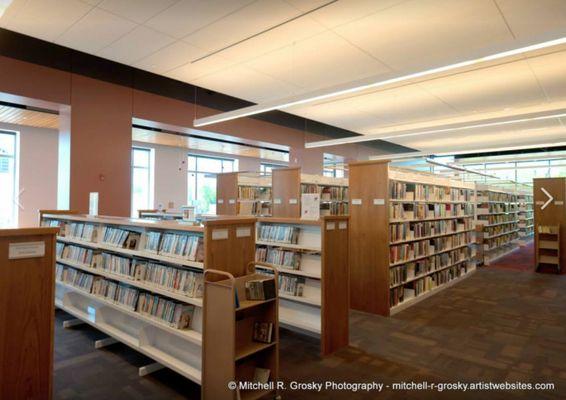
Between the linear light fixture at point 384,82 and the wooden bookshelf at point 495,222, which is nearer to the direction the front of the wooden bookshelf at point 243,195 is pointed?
the linear light fixture

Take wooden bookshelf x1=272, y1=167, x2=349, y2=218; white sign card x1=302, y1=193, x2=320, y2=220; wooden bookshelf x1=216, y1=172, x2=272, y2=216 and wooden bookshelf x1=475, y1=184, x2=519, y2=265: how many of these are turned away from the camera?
0

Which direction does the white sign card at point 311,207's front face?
toward the camera

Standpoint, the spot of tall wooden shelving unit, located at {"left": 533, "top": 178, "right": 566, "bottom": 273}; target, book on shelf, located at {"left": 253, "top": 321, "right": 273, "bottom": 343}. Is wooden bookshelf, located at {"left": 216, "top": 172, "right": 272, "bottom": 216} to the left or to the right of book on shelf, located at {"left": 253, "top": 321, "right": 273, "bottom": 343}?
right

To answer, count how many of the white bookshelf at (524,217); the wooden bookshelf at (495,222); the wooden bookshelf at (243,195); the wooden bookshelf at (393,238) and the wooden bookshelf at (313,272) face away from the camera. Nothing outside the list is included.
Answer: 0

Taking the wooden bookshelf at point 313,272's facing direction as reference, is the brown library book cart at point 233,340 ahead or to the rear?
ahead

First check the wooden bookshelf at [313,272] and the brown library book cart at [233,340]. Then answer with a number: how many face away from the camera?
0

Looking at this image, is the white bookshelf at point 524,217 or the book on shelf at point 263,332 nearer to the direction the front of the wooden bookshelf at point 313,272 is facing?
the book on shelf
